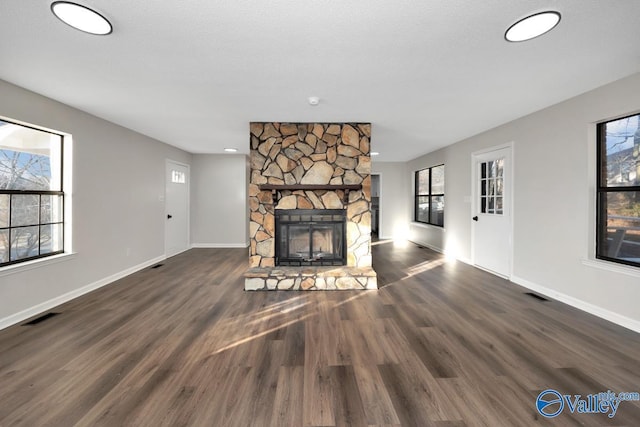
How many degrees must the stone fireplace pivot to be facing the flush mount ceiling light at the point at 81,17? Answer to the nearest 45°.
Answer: approximately 45° to its right

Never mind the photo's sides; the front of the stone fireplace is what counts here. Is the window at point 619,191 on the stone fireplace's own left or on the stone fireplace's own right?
on the stone fireplace's own left

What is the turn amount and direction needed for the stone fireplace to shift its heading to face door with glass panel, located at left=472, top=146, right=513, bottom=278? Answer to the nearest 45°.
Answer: approximately 90° to its left

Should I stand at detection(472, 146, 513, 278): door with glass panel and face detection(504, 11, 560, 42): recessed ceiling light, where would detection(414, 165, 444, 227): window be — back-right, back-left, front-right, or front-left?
back-right

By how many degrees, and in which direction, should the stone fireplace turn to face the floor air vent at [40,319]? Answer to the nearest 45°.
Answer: approximately 45° to its right

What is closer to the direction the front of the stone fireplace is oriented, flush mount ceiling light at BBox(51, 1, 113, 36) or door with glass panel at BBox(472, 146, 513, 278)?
the flush mount ceiling light

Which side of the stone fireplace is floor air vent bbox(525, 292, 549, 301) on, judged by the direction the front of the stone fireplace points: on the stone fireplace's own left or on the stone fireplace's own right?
on the stone fireplace's own left

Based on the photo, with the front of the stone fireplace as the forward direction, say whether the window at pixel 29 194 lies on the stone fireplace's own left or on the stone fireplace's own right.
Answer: on the stone fireplace's own right

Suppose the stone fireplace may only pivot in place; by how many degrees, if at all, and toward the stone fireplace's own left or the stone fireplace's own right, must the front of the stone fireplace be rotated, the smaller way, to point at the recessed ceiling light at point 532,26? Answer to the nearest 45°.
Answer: approximately 45° to the stone fireplace's own left

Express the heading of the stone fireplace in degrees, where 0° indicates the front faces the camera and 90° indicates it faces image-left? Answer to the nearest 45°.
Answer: approximately 0°
